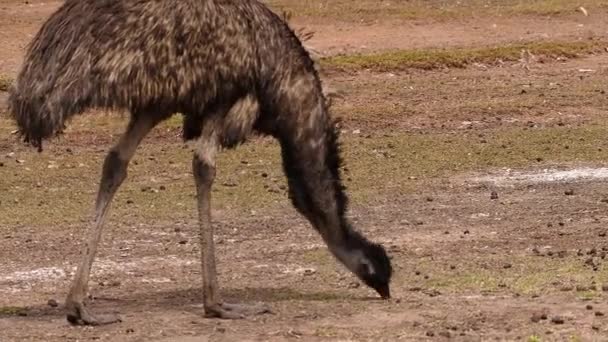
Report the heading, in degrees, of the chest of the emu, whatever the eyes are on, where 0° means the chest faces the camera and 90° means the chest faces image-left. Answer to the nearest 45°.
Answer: approximately 270°

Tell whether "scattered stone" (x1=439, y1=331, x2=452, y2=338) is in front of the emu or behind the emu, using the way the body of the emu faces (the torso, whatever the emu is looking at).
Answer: in front
